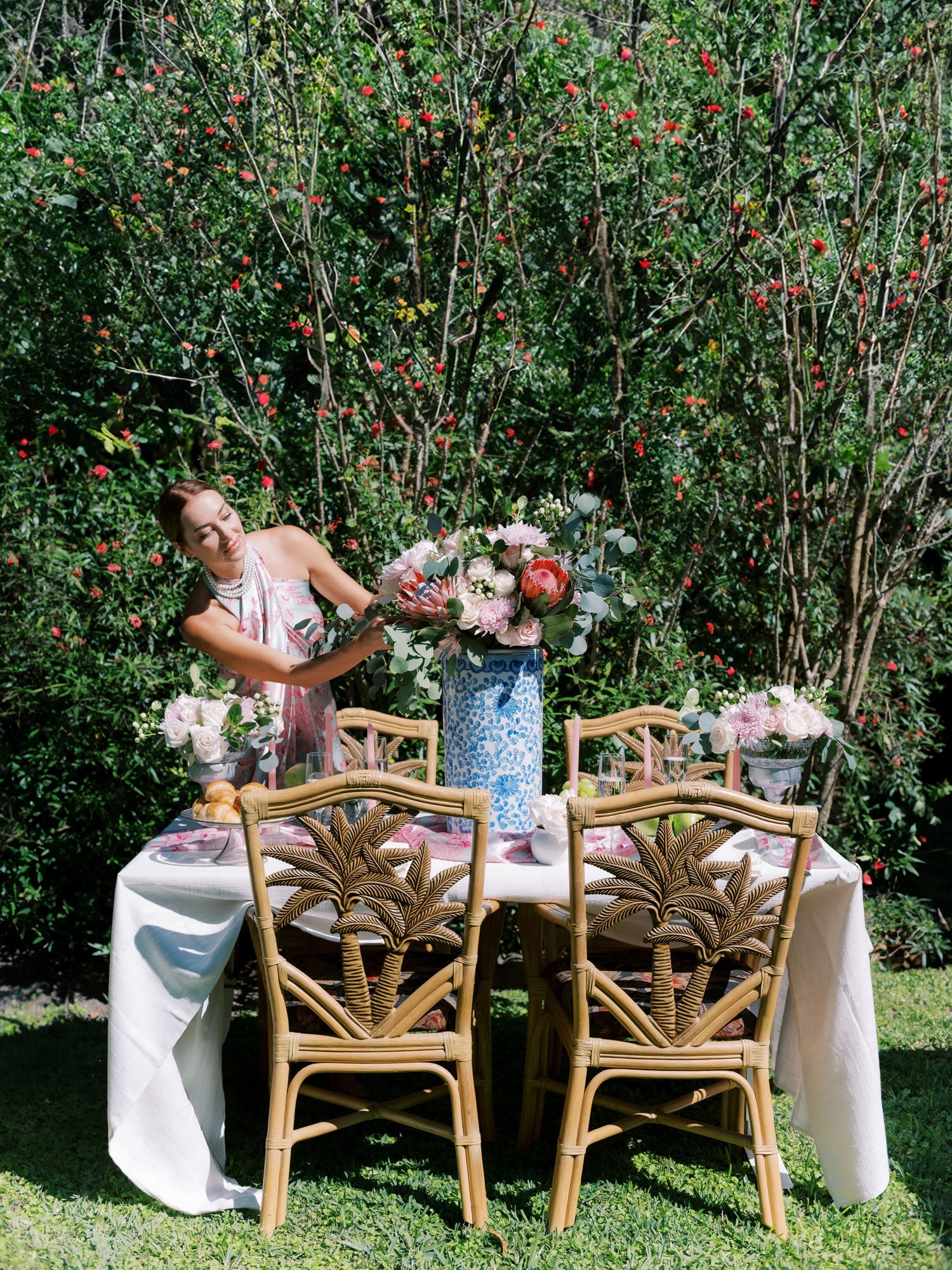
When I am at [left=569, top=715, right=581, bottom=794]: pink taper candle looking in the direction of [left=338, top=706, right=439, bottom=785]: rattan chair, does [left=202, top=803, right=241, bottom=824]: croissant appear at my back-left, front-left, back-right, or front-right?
front-left

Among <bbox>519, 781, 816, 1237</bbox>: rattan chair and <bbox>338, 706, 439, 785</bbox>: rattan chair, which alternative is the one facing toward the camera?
<bbox>338, 706, 439, 785</bbox>: rattan chair

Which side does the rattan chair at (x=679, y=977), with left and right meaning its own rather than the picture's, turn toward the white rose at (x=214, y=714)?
left

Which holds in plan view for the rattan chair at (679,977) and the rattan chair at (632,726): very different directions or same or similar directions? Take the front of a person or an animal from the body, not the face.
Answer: very different directions

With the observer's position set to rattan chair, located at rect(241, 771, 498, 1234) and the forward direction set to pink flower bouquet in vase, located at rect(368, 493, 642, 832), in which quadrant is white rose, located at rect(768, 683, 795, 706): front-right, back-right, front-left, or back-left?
front-right

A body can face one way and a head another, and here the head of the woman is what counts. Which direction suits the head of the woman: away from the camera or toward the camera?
toward the camera

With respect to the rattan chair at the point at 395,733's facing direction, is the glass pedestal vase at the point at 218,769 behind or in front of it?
in front

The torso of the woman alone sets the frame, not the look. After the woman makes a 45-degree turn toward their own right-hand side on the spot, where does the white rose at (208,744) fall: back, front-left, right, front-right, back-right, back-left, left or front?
front

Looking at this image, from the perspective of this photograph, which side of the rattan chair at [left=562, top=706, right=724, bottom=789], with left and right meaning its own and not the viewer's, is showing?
front

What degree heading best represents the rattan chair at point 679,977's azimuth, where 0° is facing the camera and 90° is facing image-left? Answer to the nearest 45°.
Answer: approximately 180°

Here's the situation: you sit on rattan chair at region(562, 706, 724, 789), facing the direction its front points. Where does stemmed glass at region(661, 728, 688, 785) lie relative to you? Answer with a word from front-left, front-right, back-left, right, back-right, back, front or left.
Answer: front

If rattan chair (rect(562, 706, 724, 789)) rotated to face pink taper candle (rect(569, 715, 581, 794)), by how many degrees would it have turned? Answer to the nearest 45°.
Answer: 0° — it already faces it

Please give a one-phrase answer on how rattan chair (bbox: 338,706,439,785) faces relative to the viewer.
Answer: facing the viewer

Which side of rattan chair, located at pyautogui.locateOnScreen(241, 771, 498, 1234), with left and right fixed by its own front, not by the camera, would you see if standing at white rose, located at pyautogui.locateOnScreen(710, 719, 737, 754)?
right

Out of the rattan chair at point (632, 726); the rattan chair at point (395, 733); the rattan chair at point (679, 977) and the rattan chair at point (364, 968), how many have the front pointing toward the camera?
2

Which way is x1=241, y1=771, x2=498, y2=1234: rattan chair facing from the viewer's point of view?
away from the camera

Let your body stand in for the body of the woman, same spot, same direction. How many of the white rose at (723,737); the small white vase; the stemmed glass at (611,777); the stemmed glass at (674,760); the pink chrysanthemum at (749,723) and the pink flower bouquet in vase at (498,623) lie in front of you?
6

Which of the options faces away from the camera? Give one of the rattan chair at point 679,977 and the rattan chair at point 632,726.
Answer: the rattan chair at point 679,977
